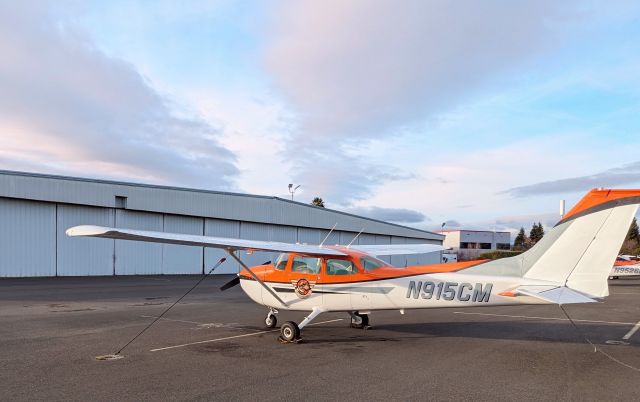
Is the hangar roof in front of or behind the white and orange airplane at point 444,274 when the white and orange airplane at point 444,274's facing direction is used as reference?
in front

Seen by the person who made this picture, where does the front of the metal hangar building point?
facing the viewer and to the right of the viewer

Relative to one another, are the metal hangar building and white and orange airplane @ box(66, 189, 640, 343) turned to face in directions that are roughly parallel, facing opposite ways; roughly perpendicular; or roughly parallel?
roughly parallel, facing opposite ways

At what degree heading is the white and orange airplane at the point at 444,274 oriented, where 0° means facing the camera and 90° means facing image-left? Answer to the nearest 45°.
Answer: approximately 135°

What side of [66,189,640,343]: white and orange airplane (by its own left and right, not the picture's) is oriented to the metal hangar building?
front
